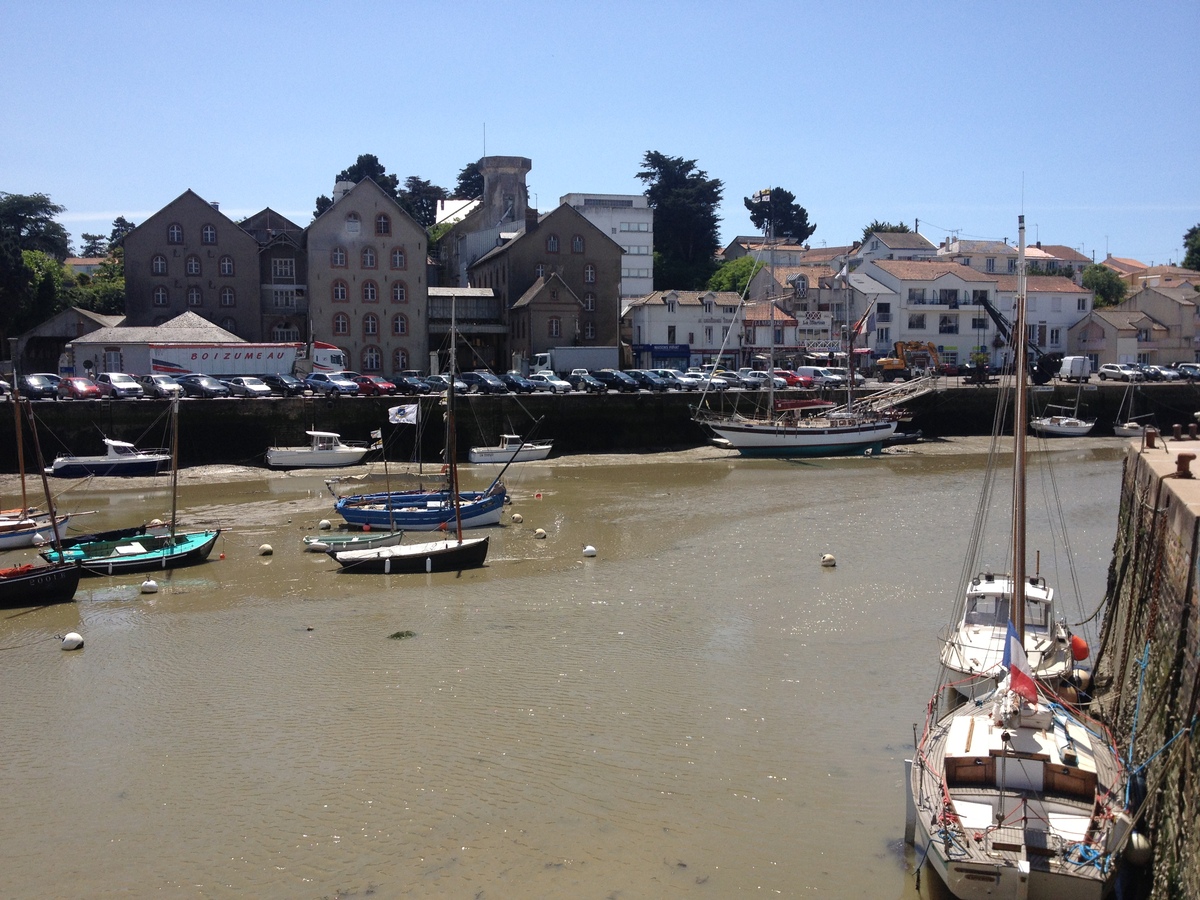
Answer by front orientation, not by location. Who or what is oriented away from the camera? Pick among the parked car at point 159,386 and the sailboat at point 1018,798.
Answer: the sailboat

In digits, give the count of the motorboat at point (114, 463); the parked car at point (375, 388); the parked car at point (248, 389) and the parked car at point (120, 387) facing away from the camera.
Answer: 0

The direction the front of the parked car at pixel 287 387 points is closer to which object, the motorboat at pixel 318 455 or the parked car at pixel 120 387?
the motorboat

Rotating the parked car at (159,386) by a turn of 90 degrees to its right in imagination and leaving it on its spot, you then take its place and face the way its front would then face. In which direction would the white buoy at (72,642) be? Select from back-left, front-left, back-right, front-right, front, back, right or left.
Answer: front-left

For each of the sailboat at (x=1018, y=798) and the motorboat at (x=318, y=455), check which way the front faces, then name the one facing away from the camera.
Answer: the sailboat

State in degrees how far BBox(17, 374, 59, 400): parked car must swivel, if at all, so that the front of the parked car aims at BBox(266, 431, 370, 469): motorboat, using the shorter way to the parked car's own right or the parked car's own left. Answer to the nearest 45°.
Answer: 0° — it already faces it

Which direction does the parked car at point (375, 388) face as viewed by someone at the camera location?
facing the viewer and to the right of the viewer

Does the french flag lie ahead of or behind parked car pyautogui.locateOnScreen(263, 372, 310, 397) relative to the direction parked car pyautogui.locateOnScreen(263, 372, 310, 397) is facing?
ahead

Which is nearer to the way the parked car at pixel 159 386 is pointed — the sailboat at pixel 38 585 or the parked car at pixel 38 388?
the sailboat

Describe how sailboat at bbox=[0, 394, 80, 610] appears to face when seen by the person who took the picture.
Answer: facing to the right of the viewer

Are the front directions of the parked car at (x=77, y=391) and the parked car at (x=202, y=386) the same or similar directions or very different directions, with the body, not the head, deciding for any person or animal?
same or similar directions

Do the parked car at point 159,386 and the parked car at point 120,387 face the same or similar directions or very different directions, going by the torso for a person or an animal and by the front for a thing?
same or similar directions
